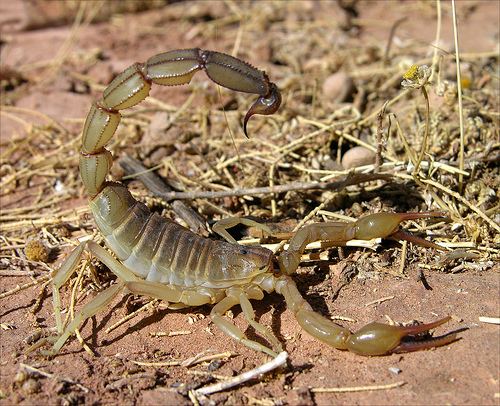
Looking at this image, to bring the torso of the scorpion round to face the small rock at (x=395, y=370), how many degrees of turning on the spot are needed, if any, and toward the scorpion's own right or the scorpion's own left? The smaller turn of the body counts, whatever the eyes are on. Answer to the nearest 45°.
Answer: approximately 45° to the scorpion's own right

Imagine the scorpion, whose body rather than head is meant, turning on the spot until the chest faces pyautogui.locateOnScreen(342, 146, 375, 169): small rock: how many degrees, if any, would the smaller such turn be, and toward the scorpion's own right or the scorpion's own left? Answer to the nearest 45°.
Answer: approximately 45° to the scorpion's own left

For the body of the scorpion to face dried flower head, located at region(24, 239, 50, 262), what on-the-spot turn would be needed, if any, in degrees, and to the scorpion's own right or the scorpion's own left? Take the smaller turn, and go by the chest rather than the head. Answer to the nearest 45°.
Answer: approximately 135° to the scorpion's own left

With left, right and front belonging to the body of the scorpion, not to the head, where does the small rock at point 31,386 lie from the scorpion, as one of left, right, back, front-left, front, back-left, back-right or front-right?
back-right

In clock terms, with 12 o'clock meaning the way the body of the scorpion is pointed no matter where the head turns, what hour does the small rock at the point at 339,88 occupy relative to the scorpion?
The small rock is roughly at 10 o'clock from the scorpion.

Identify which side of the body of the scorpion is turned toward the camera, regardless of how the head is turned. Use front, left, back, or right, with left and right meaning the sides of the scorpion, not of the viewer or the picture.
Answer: right
